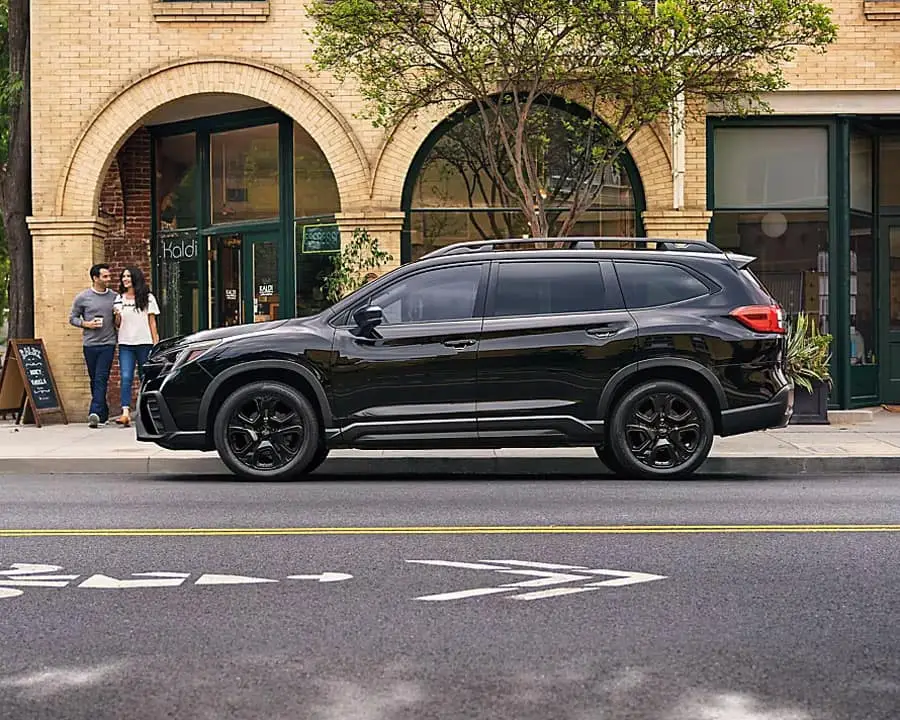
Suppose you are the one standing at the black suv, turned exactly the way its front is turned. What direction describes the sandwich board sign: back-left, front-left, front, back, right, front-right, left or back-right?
front-right

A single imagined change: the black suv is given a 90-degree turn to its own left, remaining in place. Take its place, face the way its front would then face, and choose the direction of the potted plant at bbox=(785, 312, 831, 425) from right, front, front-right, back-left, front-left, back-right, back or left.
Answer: back-left

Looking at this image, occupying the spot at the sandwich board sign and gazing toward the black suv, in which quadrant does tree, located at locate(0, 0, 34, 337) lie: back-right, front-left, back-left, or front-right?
back-left

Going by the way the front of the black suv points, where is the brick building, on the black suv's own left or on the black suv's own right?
on the black suv's own right

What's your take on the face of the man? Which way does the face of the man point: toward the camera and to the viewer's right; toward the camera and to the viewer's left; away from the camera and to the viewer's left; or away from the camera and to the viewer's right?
toward the camera and to the viewer's right

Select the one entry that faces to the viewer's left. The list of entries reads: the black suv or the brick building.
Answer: the black suv

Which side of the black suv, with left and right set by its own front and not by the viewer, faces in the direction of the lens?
left

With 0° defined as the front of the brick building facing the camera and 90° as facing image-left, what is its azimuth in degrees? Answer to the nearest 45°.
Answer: approximately 0°

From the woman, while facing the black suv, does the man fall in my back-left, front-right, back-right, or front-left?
back-right

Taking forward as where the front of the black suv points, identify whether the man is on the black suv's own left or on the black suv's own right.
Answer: on the black suv's own right

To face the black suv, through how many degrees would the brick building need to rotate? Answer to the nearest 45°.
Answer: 0° — it already faces it

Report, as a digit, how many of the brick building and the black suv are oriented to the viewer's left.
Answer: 1

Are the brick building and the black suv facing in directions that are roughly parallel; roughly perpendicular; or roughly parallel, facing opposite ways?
roughly perpendicular
